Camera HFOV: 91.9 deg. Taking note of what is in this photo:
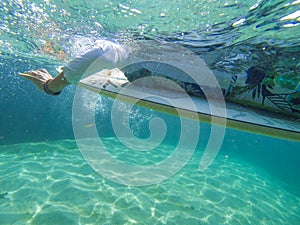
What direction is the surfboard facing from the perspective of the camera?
to the viewer's left
